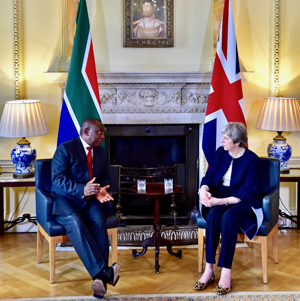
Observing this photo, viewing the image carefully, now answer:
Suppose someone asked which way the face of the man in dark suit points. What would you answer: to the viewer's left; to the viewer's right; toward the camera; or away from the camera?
to the viewer's right

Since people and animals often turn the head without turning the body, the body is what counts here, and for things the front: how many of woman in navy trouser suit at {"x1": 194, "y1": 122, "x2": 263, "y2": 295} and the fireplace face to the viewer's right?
0

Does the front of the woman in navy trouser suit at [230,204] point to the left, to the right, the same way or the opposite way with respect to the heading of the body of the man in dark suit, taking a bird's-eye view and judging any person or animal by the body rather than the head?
to the right

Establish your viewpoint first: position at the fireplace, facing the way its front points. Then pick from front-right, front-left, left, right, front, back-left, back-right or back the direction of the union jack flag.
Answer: front-left

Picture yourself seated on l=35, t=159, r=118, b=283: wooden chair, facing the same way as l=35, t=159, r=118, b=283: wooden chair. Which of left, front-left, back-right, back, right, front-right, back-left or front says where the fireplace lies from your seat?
left

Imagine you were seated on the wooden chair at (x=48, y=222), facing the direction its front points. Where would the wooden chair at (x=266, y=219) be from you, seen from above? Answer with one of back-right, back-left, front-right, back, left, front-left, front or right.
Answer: front-left

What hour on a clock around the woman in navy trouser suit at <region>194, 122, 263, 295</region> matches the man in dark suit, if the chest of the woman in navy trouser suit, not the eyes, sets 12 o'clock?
The man in dark suit is roughly at 1 o'clock from the woman in navy trouser suit.

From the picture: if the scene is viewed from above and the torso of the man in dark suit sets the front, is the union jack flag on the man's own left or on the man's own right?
on the man's own left

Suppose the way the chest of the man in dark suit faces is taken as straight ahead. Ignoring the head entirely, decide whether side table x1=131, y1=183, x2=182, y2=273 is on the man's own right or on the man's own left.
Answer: on the man's own left

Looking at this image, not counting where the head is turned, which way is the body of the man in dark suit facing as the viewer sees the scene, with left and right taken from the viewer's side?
facing the viewer and to the right of the viewer
